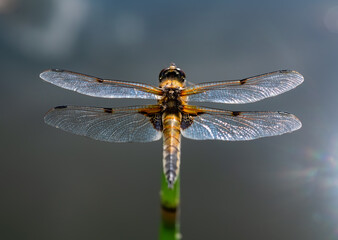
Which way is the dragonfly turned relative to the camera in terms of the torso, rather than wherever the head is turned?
away from the camera
